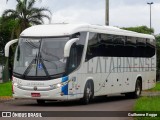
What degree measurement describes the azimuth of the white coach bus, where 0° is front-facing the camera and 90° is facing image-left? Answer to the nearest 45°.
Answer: approximately 45°
